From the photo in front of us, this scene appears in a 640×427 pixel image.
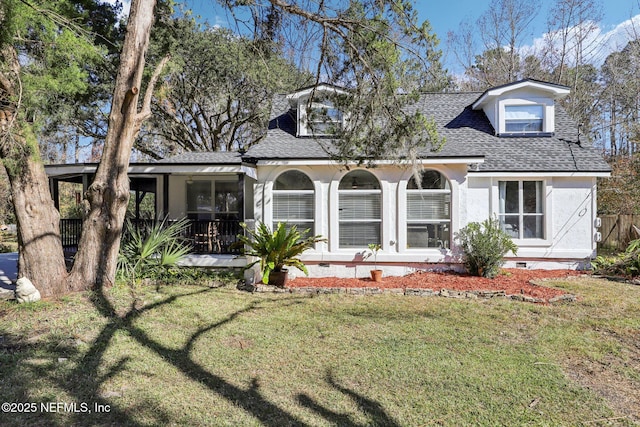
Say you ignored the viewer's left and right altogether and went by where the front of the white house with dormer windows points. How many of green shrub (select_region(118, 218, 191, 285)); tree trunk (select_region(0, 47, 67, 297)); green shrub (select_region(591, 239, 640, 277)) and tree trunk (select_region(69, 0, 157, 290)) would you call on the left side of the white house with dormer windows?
1

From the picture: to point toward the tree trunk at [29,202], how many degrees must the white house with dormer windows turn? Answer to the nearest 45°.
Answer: approximately 45° to its right

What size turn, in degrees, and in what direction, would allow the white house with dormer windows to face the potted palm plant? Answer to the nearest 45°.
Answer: approximately 45° to its right

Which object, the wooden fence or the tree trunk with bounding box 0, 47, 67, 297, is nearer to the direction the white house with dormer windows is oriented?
the tree trunk

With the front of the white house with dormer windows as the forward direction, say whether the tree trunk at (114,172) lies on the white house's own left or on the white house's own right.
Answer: on the white house's own right

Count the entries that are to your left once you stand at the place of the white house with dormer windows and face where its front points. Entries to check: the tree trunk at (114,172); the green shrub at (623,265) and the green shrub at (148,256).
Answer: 1

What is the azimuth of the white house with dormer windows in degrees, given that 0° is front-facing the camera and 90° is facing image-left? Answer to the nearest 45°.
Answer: approximately 0°

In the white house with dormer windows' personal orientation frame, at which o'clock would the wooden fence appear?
The wooden fence is roughly at 8 o'clock from the white house with dormer windows.

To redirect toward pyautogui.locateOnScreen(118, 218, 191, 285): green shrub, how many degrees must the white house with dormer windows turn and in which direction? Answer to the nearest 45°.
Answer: approximately 90° to its right

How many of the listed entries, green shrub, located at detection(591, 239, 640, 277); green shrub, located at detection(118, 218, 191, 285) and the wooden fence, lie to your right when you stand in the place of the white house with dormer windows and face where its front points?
1

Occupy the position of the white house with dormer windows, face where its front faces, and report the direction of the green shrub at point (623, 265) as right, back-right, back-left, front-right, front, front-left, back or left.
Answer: left
